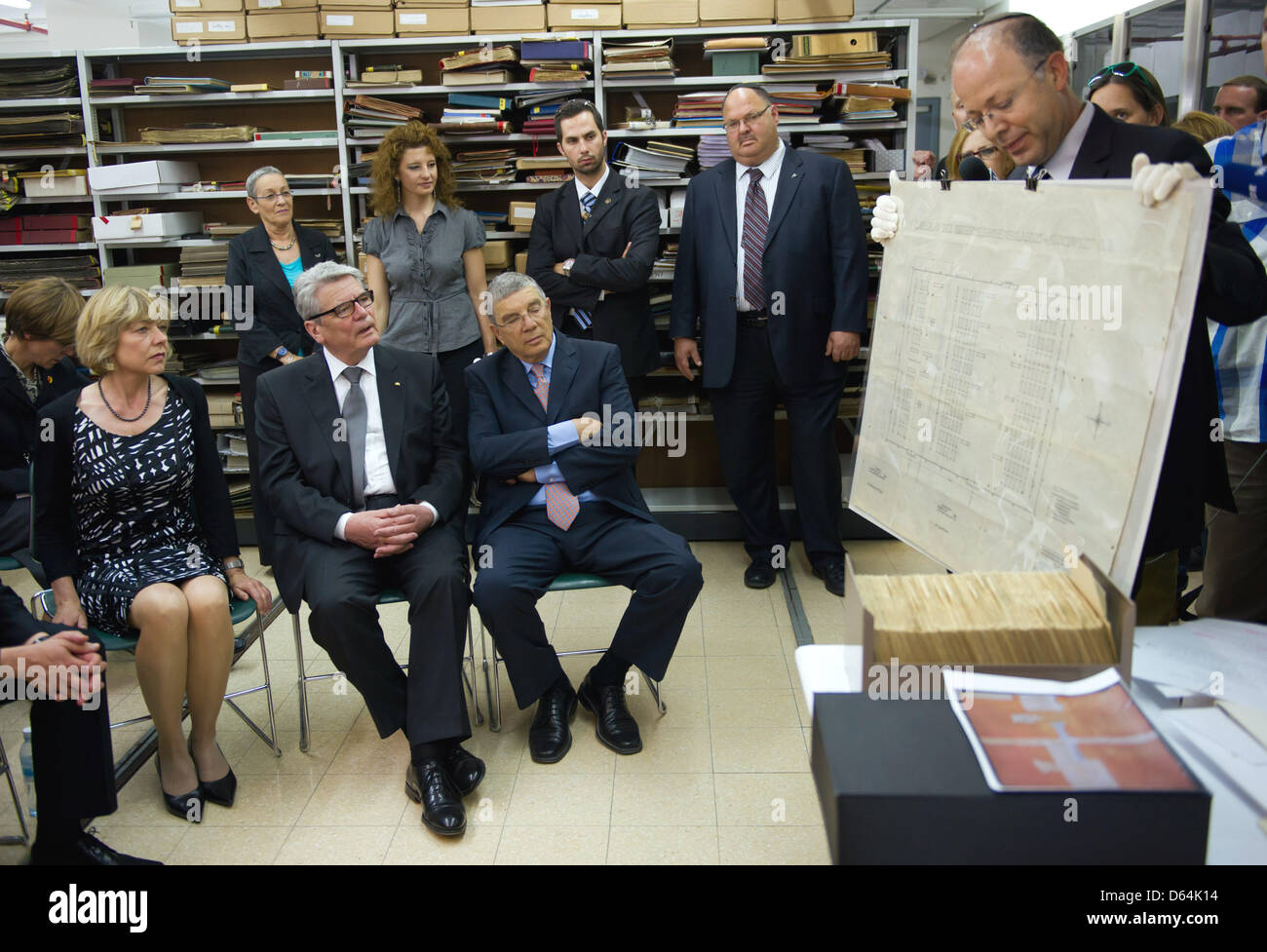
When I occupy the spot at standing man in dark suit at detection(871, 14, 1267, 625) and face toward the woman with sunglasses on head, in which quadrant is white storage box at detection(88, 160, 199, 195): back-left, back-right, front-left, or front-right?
front-left

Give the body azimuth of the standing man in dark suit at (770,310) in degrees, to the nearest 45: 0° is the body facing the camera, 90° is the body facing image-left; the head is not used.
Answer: approximately 0°

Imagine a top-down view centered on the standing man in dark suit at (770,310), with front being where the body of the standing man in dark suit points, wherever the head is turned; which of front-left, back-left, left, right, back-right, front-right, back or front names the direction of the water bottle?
front-right

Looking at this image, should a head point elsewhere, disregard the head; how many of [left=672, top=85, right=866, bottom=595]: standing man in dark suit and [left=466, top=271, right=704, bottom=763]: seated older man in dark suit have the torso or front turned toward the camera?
2

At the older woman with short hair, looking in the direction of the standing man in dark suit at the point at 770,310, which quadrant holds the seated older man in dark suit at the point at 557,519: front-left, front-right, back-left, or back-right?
front-right

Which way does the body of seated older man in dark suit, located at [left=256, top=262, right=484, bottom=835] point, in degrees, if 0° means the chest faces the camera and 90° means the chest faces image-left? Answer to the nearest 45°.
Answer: approximately 315°

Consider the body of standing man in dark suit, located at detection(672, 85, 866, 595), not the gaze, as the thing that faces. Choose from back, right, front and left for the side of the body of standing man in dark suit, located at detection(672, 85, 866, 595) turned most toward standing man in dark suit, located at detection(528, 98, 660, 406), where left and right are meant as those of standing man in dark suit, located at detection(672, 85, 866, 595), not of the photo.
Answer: right

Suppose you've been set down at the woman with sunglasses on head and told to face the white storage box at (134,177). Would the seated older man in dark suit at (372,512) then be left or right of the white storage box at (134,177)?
left

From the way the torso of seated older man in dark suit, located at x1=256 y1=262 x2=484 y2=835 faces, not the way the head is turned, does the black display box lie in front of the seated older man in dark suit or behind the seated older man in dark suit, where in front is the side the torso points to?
in front

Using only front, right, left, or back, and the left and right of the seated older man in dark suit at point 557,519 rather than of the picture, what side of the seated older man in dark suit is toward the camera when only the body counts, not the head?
front

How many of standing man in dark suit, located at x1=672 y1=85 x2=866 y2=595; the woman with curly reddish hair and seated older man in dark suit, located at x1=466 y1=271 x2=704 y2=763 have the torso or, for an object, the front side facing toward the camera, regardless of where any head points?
3

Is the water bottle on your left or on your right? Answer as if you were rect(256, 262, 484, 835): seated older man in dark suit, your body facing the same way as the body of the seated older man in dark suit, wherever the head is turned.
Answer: on your right

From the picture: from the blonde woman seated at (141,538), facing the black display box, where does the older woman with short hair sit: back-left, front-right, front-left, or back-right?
back-left

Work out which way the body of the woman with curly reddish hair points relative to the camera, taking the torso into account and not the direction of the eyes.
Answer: toward the camera

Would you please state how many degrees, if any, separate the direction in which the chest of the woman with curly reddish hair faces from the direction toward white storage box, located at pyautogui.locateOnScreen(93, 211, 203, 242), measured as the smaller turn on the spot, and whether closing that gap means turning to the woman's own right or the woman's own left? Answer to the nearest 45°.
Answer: approximately 135° to the woman's own right

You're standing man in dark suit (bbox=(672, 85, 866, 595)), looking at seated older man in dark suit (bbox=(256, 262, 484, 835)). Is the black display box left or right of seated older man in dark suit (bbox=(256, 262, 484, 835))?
left
